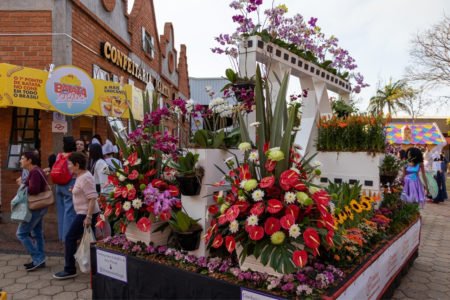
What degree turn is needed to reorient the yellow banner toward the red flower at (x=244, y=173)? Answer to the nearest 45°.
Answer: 0° — it already faces it

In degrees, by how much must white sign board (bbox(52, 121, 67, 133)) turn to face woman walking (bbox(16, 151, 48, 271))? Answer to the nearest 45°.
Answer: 0° — it already faces them

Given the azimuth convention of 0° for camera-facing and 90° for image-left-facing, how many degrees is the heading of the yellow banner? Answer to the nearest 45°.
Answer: approximately 0°

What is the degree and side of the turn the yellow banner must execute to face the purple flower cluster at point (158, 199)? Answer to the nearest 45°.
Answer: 0° — it already faces it

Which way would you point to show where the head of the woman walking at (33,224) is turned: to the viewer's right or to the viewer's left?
to the viewer's left

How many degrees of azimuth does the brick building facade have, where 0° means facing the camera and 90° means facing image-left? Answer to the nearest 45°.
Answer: approximately 315°

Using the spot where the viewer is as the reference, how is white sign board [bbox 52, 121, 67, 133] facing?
facing the viewer

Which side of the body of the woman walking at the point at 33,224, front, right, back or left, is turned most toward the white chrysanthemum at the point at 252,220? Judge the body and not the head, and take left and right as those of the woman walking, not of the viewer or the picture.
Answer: left

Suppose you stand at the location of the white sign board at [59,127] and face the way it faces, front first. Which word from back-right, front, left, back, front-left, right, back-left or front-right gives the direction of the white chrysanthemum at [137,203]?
front

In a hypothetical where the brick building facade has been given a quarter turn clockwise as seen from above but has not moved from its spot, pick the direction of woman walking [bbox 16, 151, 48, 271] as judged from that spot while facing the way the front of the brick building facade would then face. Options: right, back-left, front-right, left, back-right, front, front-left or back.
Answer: front-left
